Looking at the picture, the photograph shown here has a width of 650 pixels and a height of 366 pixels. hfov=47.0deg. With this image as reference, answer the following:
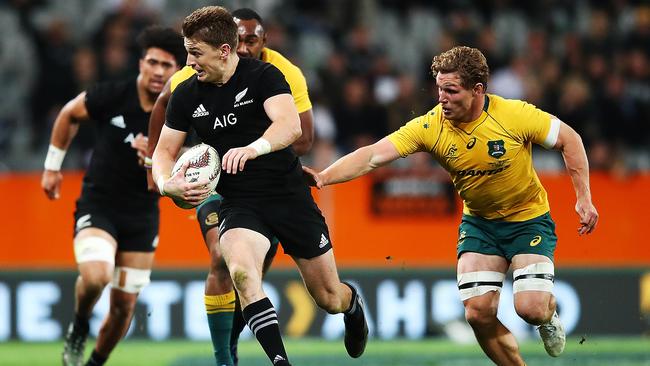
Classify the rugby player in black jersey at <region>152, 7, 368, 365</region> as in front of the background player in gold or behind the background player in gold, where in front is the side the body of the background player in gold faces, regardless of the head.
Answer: in front

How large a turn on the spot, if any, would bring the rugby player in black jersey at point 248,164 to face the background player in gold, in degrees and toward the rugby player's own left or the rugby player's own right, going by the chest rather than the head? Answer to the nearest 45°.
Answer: approximately 135° to the rugby player's own right

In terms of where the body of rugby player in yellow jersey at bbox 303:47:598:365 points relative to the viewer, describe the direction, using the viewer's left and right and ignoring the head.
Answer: facing the viewer and to the left of the viewer

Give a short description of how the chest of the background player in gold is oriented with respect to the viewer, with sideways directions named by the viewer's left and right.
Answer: facing the viewer

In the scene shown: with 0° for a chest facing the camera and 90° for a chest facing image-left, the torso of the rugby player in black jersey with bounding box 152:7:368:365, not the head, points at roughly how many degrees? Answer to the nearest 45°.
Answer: approximately 45°

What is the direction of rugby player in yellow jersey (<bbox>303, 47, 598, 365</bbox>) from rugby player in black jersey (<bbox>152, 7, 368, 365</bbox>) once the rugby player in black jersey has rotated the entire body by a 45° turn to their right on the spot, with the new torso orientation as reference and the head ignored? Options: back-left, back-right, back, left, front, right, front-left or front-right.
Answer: back

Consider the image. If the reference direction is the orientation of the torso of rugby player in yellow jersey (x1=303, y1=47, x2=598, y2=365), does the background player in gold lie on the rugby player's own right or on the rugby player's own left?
on the rugby player's own right

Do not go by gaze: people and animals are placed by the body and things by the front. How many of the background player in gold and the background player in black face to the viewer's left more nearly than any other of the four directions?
0

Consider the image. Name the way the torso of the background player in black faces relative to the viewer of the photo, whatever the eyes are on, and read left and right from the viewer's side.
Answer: facing the viewer and to the right of the viewer

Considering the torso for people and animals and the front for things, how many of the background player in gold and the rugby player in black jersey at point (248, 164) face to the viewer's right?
0
